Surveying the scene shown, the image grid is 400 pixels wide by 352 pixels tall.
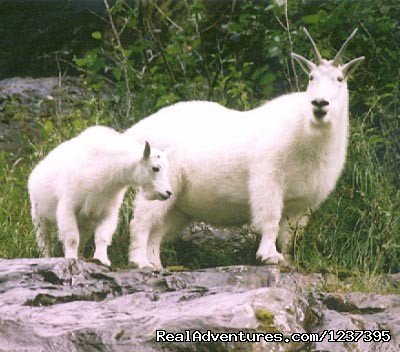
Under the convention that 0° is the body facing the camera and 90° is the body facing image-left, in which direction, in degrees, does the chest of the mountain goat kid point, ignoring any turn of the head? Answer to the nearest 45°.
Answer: approximately 315°

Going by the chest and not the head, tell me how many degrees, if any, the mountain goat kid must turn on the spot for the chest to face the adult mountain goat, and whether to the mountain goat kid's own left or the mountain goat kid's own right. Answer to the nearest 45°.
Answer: approximately 45° to the mountain goat kid's own left
